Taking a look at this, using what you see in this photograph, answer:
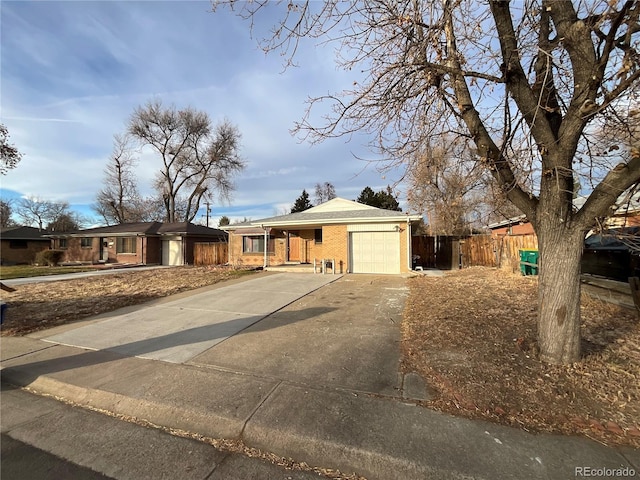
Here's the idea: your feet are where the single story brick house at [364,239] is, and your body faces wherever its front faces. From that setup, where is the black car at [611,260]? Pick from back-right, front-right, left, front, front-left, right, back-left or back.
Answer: front-left

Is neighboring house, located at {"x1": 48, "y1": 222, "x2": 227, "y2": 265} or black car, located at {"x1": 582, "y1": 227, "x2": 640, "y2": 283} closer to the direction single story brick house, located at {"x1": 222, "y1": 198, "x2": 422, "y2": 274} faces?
the black car

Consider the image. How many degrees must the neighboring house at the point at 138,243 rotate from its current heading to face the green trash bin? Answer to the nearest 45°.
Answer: approximately 45° to its left

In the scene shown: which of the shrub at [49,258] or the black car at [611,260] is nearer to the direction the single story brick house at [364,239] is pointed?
the black car

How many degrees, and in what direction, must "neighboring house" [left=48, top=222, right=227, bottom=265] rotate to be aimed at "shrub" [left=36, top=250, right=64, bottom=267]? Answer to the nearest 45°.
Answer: approximately 90° to its right

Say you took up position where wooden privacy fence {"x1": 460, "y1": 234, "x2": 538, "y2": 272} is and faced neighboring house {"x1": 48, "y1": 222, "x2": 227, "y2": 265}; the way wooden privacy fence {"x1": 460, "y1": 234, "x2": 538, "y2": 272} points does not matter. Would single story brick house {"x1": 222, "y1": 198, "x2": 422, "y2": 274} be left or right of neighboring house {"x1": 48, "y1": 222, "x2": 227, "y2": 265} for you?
left

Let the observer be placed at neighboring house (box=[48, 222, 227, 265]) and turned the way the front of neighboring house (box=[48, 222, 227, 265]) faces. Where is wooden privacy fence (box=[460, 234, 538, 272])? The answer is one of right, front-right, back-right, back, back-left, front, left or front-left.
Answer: front-left

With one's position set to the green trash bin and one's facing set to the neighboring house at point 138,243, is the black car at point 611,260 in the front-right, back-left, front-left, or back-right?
back-left

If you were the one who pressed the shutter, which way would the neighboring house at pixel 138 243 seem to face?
facing the viewer

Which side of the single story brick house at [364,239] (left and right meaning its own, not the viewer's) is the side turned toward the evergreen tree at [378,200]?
back

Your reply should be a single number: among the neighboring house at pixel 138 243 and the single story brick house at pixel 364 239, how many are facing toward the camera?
2

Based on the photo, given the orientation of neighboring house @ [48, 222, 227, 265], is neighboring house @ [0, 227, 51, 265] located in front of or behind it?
behind

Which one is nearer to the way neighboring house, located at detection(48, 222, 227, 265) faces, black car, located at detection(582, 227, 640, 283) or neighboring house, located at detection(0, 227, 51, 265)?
the black car
